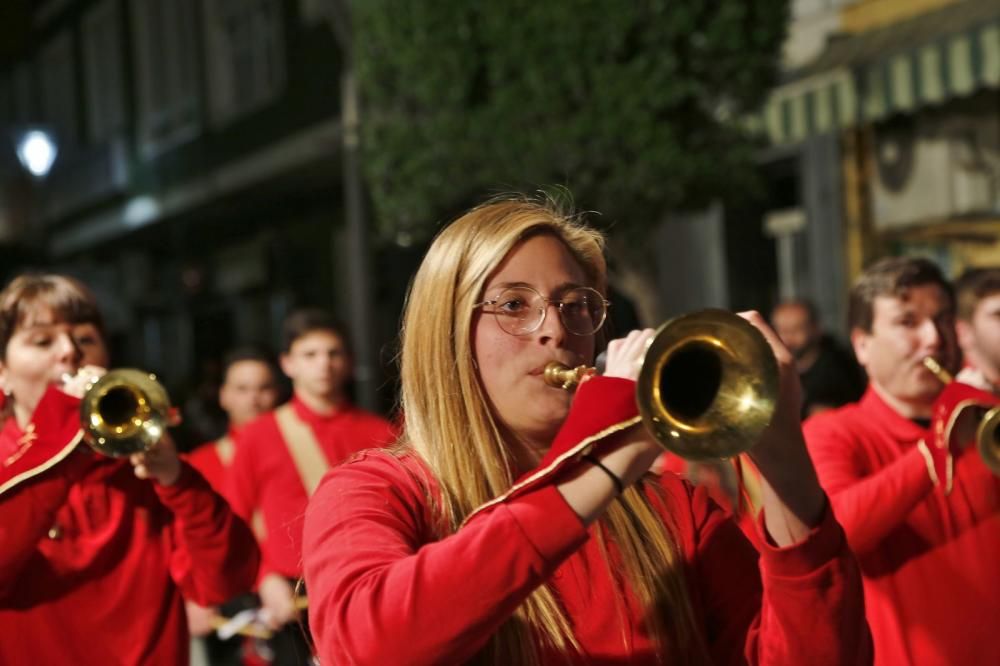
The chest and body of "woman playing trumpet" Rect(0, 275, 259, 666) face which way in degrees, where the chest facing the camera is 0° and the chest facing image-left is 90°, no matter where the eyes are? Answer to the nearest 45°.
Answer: approximately 315°

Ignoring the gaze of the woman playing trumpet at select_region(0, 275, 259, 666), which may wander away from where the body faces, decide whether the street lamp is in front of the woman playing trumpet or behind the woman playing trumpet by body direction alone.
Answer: behind

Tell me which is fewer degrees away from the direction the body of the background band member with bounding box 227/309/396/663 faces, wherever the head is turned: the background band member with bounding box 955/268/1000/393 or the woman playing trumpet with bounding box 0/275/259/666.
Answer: the woman playing trumpet

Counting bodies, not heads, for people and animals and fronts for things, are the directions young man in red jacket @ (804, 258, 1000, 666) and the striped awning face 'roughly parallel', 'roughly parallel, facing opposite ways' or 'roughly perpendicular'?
roughly perpendicular

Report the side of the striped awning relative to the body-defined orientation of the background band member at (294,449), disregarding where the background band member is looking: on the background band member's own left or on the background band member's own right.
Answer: on the background band member's own left

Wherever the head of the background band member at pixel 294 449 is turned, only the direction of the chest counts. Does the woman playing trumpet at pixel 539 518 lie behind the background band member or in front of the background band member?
in front

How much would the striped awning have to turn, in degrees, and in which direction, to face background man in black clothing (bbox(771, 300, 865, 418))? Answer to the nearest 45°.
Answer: approximately 45° to its left
